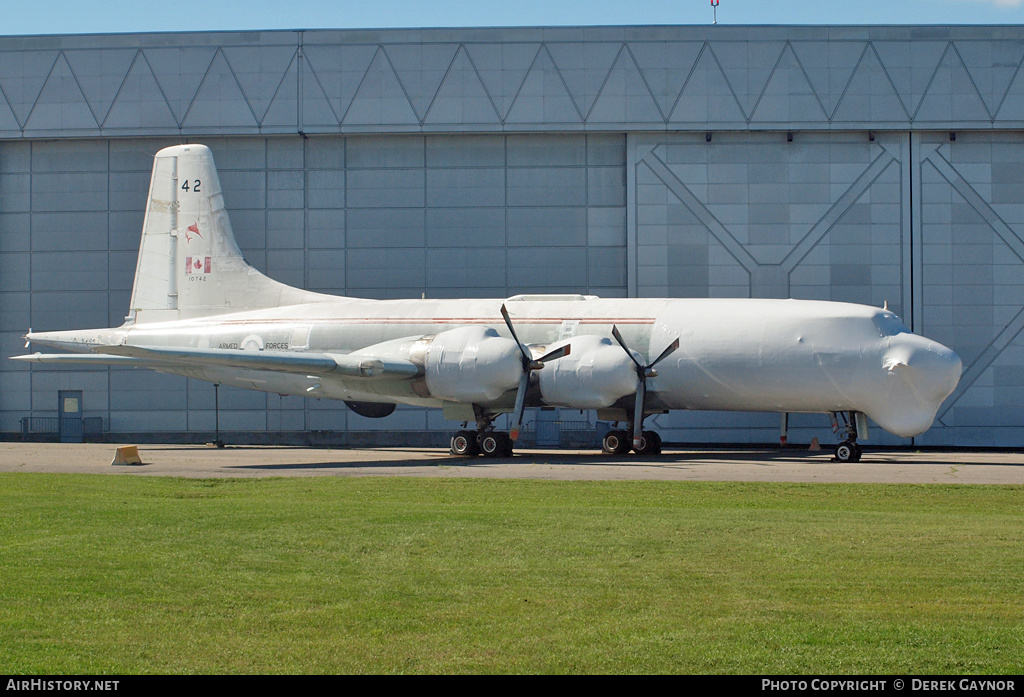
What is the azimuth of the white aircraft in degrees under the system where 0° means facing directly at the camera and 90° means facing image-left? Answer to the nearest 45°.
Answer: approximately 315°
